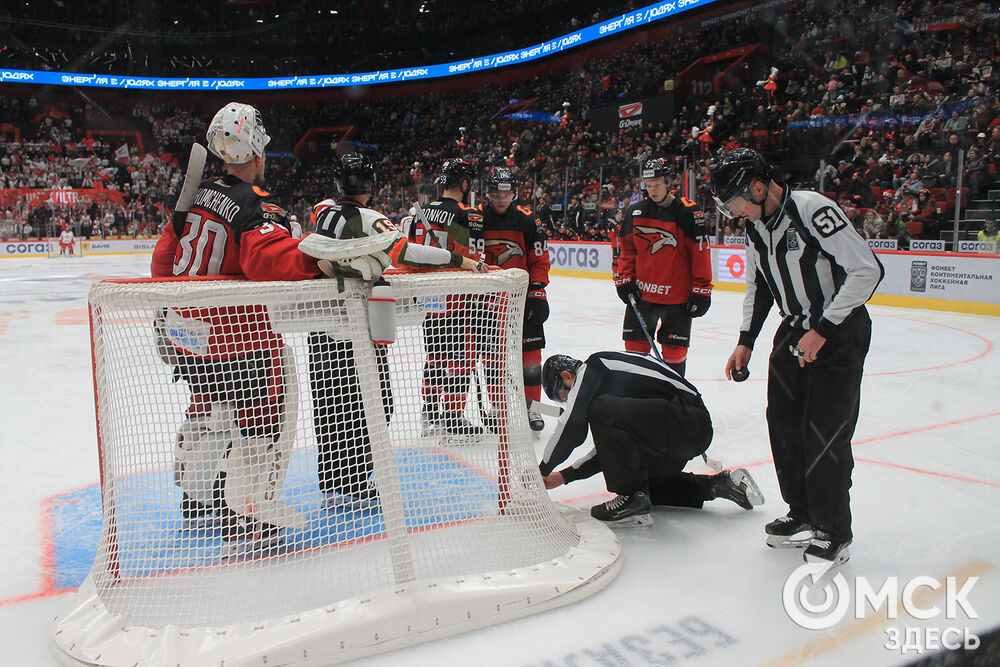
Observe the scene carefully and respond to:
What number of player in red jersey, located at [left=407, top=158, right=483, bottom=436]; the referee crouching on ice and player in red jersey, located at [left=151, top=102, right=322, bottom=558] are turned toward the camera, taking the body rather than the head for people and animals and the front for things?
0

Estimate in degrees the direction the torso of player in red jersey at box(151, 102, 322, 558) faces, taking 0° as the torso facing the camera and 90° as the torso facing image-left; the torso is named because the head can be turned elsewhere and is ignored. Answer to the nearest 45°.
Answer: approximately 225°

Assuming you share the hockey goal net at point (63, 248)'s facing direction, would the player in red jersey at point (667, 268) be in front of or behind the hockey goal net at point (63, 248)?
in front

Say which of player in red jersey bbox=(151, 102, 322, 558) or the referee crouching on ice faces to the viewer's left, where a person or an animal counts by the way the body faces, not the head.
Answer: the referee crouching on ice

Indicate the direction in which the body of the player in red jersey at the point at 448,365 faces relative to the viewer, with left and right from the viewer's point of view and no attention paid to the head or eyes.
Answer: facing away from the viewer and to the right of the viewer

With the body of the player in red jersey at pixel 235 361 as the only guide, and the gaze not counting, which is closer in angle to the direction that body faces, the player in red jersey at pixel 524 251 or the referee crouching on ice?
the player in red jersey

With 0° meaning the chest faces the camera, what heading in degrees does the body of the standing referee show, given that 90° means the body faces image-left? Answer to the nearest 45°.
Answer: approximately 45°

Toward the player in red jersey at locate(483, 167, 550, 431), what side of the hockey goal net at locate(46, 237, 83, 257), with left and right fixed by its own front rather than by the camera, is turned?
front

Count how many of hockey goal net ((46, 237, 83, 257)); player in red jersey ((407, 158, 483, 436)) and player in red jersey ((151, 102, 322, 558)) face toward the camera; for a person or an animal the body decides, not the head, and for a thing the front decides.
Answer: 1

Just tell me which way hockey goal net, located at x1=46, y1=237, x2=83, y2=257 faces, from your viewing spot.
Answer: facing the viewer

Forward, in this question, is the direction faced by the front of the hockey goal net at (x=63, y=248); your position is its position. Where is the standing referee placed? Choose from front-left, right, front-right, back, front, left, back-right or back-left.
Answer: front

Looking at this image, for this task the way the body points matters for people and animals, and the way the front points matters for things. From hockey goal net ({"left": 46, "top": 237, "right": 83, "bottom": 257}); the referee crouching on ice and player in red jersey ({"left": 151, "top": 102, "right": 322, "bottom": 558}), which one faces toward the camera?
the hockey goal net

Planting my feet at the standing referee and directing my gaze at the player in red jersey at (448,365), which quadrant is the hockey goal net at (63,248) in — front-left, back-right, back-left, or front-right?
front-right

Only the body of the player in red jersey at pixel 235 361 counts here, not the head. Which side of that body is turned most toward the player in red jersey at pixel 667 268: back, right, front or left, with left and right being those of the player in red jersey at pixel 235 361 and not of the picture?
front
